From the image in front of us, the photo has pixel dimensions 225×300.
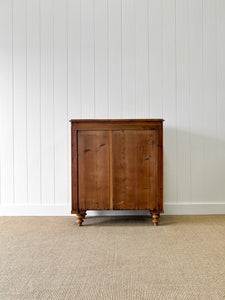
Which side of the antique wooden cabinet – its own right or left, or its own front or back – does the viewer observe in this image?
back
